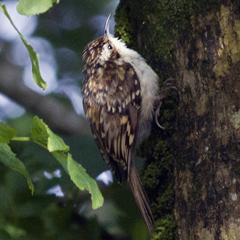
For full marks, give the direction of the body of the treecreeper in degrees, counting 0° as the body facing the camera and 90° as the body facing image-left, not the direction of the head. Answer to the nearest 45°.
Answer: approximately 270°
